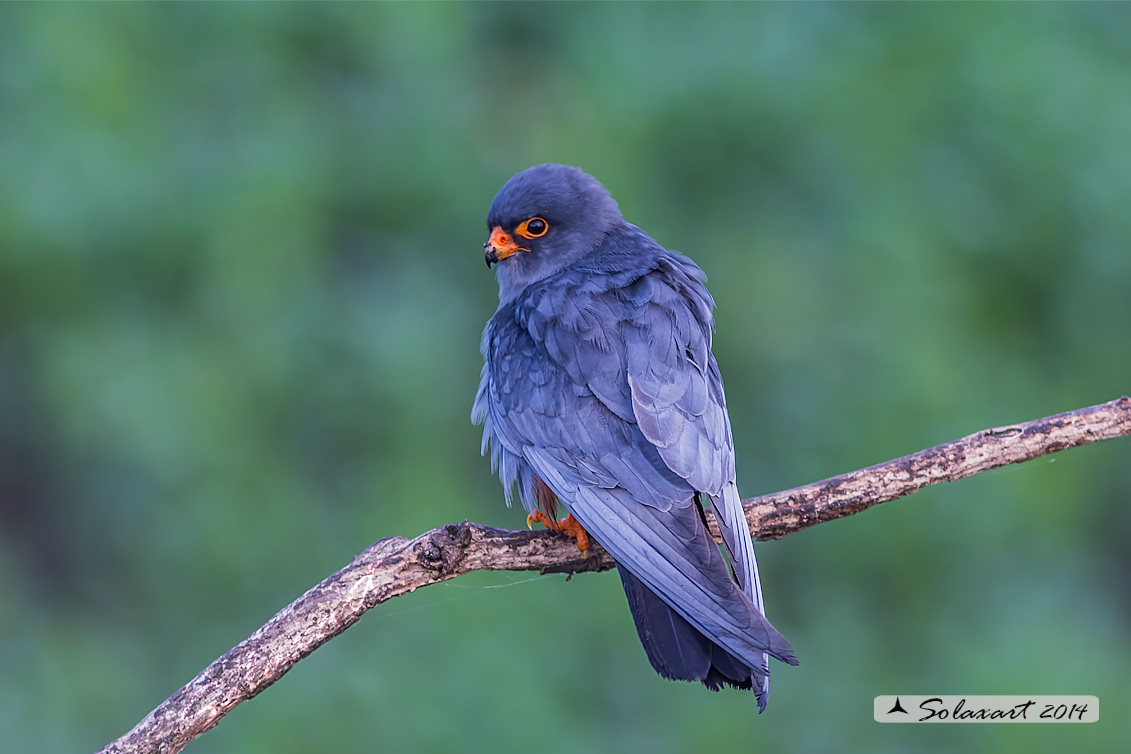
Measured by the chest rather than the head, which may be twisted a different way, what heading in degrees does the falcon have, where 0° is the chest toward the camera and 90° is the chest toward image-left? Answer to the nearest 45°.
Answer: approximately 135°
